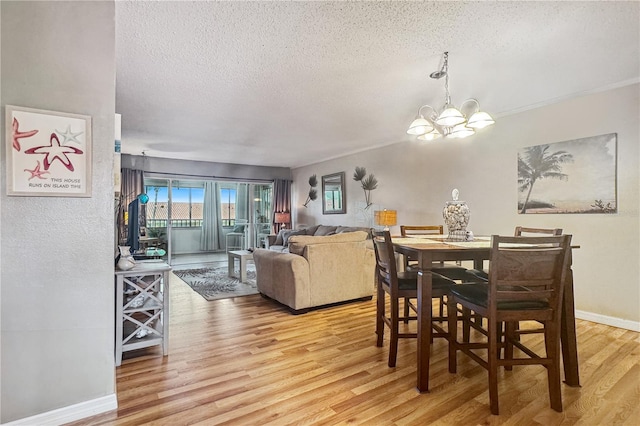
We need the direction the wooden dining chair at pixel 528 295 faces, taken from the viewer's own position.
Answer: facing away from the viewer and to the left of the viewer

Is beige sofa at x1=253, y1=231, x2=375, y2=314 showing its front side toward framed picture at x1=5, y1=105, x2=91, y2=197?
no

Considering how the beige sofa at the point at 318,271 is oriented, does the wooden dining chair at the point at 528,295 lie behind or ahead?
behind

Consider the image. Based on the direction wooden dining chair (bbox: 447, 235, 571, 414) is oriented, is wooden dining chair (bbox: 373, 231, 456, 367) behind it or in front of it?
in front

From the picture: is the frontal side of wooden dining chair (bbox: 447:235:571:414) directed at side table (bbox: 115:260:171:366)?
no

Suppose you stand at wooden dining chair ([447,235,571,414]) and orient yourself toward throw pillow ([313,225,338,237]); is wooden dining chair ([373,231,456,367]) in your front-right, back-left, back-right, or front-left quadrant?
front-left

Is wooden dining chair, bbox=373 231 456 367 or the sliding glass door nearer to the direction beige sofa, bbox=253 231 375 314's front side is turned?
the sliding glass door

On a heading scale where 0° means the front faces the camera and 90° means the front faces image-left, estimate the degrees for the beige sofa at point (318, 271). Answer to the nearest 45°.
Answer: approximately 135°

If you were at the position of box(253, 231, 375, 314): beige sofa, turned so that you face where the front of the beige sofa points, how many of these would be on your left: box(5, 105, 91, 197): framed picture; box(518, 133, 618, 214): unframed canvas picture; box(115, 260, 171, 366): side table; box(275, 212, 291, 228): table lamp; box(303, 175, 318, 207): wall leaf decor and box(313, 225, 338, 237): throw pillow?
2

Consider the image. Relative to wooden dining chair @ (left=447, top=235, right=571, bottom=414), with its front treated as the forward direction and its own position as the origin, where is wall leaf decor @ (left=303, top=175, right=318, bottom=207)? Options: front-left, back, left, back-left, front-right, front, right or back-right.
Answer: front

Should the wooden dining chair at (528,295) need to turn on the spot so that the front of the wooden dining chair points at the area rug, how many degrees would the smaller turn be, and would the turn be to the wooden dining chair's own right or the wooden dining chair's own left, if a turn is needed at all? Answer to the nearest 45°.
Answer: approximately 45° to the wooden dining chair's own left

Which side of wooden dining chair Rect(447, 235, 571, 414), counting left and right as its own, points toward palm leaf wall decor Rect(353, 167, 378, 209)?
front

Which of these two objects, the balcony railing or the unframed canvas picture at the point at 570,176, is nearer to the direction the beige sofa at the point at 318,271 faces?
the balcony railing

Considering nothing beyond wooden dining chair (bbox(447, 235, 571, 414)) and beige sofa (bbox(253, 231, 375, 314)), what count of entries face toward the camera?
0

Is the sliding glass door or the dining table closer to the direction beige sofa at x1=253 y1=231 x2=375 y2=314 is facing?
the sliding glass door

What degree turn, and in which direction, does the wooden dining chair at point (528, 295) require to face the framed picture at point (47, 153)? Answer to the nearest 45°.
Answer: approximately 90° to its left

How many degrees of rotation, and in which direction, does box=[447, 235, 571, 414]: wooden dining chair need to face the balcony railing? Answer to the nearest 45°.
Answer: approximately 45° to its left

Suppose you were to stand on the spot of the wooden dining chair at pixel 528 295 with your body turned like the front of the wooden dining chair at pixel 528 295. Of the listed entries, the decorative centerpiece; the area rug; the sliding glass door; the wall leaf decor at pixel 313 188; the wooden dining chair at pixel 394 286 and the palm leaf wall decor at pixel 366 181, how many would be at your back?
0
